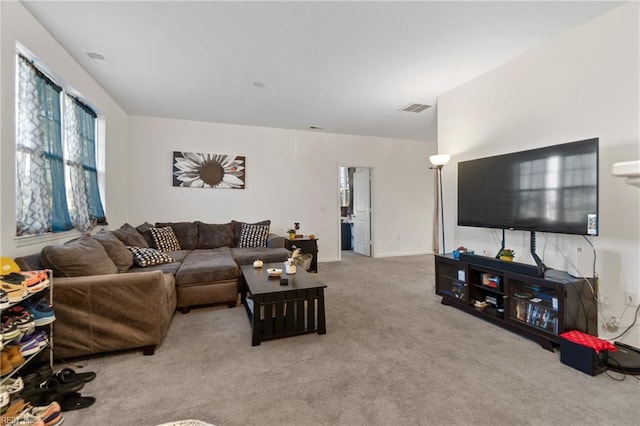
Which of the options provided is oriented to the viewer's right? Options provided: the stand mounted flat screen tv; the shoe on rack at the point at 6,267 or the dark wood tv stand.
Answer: the shoe on rack

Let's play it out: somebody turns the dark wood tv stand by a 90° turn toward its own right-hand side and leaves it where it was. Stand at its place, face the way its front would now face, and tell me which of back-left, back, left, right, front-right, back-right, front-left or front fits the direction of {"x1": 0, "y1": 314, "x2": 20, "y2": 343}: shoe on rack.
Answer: left

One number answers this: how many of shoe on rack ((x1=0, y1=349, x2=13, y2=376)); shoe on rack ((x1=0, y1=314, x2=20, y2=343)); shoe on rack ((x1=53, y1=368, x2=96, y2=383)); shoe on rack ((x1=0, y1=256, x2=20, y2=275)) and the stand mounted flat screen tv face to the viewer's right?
4

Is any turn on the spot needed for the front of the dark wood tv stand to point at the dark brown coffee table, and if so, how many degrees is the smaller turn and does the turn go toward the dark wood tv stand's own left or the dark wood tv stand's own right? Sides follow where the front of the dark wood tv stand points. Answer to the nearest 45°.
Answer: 0° — it already faces it

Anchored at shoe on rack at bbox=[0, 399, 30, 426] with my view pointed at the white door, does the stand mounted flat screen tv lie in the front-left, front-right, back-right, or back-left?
front-right

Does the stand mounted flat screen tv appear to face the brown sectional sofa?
yes

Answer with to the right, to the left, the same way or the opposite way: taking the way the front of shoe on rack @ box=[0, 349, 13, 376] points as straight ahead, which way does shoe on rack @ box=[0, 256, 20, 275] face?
the same way

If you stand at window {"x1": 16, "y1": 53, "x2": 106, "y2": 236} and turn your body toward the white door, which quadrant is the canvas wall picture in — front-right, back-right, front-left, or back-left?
front-left

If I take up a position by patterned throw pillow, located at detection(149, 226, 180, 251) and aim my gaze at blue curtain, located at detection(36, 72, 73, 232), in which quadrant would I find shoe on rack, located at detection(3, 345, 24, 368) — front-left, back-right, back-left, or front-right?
front-left

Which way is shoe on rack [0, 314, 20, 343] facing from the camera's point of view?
to the viewer's right

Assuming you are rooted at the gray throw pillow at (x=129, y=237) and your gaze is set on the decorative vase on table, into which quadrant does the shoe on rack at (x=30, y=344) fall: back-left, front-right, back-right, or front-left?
front-right

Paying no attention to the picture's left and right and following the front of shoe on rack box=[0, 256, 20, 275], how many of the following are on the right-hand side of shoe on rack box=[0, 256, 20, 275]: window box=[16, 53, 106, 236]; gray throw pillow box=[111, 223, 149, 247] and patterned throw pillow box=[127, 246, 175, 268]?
0

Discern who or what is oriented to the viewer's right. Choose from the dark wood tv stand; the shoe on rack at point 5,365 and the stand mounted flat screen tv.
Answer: the shoe on rack

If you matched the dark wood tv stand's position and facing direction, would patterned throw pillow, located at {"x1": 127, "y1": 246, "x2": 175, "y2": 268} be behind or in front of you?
in front

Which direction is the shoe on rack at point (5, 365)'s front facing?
to the viewer's right

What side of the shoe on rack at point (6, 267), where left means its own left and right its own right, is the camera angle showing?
right

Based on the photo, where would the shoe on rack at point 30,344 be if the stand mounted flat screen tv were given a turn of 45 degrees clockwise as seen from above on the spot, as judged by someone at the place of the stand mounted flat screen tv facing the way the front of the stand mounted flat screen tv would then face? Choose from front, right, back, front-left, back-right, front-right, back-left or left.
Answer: front-left

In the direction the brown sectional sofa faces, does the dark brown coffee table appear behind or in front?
in front
